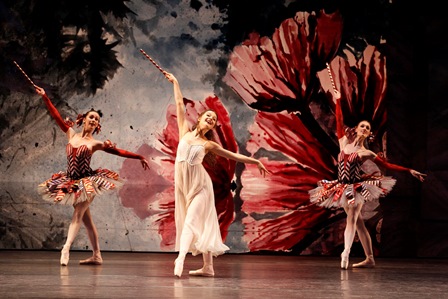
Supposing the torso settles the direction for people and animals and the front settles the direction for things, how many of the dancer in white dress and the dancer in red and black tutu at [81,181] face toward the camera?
2

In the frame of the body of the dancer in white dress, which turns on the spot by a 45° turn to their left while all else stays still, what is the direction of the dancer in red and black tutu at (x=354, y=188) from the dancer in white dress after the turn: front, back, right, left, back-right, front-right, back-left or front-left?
left

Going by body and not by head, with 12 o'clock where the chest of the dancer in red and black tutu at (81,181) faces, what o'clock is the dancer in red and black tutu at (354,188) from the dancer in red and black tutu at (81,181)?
the dancer in red and black tutu at (354,188) is roughly at 9 o'clock from the dancer in red and black tutu at (81,181).

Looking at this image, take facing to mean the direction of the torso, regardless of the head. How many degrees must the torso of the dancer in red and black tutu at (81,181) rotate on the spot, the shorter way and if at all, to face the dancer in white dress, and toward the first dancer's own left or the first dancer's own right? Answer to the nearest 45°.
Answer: approximately 45° to the first dancer's own left

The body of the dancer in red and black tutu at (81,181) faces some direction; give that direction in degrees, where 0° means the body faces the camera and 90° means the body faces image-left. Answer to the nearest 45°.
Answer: approximately 0°

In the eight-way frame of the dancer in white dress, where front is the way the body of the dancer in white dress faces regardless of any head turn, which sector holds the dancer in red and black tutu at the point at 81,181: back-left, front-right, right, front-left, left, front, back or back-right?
back-right

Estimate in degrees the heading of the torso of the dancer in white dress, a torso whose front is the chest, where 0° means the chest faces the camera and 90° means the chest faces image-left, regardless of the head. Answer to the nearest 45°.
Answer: approximately 0°
